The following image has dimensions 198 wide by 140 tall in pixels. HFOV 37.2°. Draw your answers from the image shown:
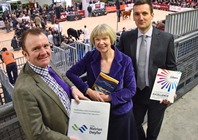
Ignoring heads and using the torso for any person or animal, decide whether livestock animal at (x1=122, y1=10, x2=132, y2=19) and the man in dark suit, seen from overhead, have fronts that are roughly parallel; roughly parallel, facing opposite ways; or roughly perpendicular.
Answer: roughly perpendicular

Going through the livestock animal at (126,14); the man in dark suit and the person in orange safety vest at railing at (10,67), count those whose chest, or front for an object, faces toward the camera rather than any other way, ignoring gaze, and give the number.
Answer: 1

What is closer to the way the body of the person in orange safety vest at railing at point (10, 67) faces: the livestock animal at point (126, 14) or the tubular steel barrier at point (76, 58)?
the livestock animal

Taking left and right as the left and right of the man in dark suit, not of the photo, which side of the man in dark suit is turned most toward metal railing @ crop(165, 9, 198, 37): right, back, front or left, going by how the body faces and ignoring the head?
back

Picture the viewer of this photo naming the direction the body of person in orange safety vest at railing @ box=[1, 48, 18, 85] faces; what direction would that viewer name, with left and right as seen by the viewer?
facing away from the viewer

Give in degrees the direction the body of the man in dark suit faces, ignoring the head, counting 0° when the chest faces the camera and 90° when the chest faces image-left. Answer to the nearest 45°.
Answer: approximately 0°
